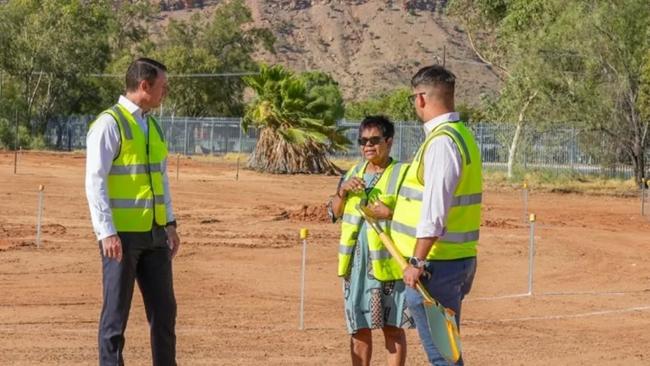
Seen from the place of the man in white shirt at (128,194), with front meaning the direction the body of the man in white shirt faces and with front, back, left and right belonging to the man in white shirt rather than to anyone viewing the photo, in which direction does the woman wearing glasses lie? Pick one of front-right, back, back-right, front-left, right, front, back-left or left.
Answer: front-left

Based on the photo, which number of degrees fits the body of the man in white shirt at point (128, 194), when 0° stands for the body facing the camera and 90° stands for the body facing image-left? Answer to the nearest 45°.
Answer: approximately 315°

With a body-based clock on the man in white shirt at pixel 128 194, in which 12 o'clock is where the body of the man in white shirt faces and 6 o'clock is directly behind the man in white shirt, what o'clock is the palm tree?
The palm tree is roughly at 8 o'clock from the man in white shirt.

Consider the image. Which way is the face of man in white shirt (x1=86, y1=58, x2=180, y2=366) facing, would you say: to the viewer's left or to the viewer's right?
to the viewer's right

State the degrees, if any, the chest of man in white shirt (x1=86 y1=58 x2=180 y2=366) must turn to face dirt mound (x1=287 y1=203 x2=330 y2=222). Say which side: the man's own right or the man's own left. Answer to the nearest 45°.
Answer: approximately 135° to the man's own left

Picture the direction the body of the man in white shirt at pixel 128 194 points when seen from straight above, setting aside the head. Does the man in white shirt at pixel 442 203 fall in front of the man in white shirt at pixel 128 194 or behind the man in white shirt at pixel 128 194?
in front

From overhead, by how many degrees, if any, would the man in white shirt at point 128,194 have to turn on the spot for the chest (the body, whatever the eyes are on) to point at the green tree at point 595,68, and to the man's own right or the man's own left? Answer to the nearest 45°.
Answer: approximately 90° to the man's own left

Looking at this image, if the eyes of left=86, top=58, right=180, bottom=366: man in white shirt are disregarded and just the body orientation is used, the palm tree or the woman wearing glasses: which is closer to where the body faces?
the woman wearing glasses

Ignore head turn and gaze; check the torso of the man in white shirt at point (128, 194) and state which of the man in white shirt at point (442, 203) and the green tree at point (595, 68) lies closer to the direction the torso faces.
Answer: the man in white shirt
